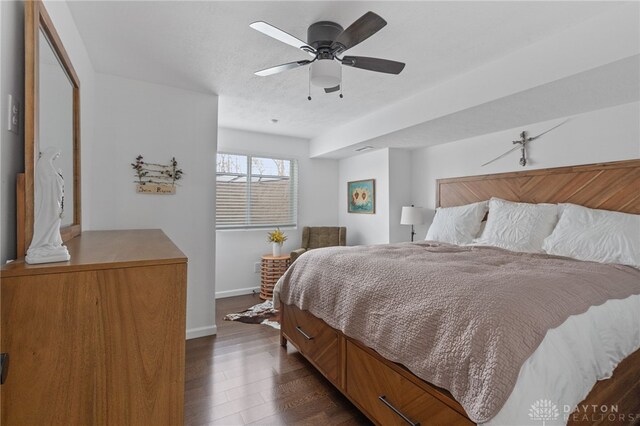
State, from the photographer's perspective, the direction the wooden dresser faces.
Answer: facing to the right of the viewer

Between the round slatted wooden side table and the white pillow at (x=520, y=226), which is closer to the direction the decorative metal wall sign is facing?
the white pillow

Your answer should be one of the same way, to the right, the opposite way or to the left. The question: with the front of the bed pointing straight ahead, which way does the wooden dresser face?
the opposite way

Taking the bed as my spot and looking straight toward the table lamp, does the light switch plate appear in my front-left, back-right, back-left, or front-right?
back-left

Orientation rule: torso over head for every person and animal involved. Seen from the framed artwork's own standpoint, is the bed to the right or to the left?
on its left

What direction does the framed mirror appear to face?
to the viewer's right
